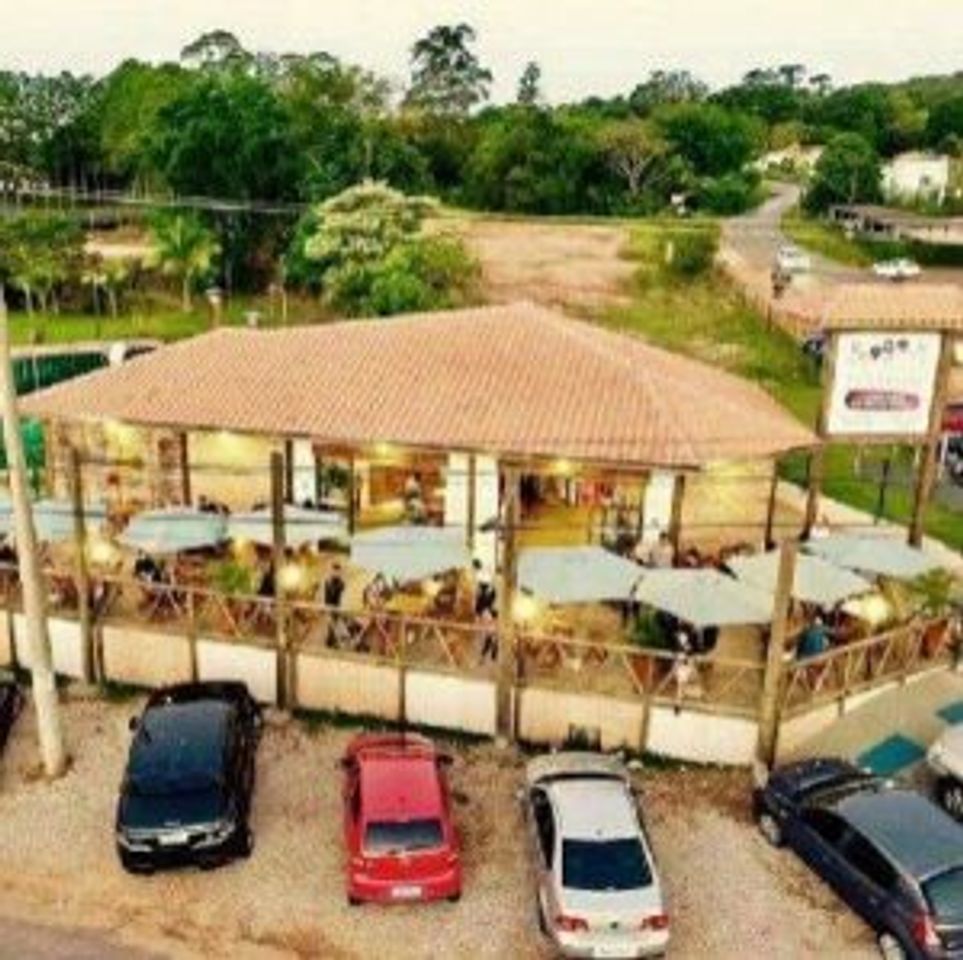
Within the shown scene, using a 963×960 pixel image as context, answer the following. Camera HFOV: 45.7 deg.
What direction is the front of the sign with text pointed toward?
toward the camera

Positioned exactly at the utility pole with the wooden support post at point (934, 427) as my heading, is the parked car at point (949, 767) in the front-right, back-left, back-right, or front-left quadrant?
front-right

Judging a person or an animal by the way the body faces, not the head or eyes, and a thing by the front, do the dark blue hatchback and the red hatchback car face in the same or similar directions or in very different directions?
same or similar directions

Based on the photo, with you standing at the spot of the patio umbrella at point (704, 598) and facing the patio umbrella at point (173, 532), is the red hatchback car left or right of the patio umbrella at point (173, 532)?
left

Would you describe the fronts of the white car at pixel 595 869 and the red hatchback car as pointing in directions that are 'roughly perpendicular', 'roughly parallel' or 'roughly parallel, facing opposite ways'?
roughly parallel

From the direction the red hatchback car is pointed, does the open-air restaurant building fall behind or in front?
in front

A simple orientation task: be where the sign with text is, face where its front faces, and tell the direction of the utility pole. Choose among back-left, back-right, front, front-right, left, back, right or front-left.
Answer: front-right

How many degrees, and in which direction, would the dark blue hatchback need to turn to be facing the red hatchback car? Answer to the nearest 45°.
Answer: approximately 45° to its left

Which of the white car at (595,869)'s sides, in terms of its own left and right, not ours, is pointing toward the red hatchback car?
left

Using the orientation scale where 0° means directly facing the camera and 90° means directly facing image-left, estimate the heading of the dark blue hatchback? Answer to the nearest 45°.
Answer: approximately 135°

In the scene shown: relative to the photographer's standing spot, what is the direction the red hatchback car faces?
facing away from the viewer

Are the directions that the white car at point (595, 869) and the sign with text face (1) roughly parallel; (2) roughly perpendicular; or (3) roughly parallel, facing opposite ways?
roughly parallel, facing opposite ways

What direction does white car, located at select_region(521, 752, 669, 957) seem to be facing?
away from the camera

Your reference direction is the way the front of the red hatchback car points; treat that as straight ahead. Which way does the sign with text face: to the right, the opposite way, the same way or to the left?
the opposite way
